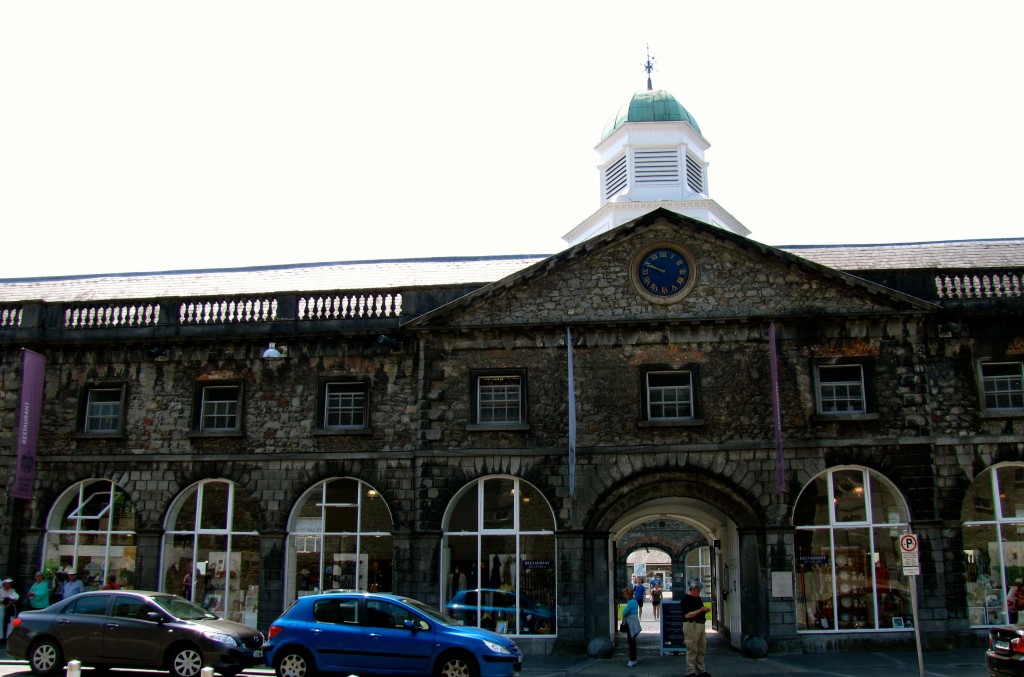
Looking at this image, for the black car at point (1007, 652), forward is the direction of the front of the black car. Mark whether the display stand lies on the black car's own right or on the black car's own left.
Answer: on the black car's own left

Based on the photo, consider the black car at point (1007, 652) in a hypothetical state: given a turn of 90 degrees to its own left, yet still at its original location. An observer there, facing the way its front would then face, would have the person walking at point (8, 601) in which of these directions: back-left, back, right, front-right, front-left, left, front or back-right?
front-left

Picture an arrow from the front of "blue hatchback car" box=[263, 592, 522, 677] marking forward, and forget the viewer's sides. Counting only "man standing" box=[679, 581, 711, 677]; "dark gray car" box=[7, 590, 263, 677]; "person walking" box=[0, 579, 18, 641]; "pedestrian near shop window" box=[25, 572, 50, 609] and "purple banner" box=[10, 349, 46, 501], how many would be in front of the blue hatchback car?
1

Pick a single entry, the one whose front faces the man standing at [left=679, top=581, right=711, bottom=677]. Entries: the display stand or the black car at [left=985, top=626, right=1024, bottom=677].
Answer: the display stand

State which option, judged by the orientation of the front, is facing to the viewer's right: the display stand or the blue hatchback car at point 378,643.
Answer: the blue hatchback car

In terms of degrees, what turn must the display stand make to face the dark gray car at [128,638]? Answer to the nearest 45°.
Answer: approximately 45° to its right

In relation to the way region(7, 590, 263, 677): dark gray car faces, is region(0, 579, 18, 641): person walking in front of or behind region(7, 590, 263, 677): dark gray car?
behind

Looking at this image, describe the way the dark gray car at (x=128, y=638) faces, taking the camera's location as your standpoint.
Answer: facing the viewer and to the right of the viewer

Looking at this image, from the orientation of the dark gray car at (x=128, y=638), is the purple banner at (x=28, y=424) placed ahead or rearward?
rearward

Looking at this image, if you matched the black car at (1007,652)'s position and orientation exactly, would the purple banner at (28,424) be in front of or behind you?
behind

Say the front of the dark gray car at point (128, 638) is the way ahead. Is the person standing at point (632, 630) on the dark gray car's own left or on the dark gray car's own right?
on the dark gray car's own left

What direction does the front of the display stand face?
toward the camera

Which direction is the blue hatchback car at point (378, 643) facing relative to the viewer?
to the viewer's right

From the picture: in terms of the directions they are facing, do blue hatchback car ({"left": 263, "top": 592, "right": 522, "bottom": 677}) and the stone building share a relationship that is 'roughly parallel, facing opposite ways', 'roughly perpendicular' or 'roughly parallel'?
roughly perpendicular

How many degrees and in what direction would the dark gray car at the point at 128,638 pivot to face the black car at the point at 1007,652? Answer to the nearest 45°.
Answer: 0° — it already faces it
